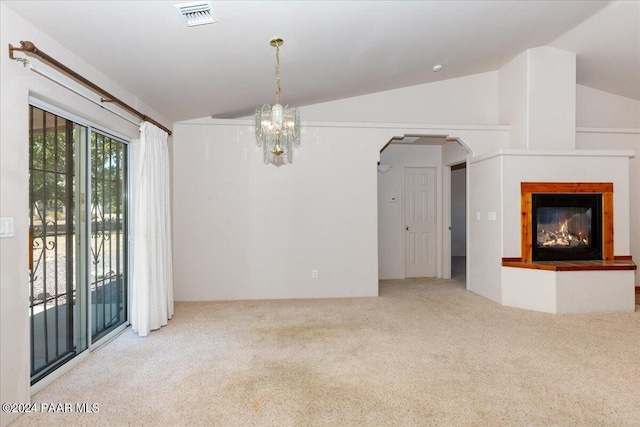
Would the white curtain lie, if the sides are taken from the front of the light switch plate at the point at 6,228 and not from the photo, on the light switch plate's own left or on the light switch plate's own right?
on the light switch plate's own left

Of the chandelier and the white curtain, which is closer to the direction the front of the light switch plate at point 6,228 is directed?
the chandelier

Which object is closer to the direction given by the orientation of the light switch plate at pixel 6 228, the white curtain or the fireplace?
the fireplace

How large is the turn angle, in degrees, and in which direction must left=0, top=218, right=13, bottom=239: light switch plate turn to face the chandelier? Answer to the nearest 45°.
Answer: approximately 45° to its left

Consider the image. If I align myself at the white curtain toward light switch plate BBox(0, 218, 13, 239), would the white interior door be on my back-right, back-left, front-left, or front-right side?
back-left

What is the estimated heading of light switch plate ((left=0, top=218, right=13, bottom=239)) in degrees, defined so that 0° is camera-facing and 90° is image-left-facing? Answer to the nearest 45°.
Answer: approximately 315°

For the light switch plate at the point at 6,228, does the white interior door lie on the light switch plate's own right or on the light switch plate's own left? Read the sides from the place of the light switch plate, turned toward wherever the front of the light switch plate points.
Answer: on the light switch plate's own left

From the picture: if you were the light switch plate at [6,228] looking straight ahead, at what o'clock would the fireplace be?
The fireplace is roughly at 11 o'clock from the light switch plate.

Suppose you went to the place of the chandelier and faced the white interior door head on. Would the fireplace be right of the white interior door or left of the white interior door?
right

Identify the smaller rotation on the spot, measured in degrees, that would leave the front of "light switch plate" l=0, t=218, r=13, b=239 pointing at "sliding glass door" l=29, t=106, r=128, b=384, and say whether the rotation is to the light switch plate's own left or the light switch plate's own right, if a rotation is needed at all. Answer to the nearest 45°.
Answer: approximately 90° to the light switch plate's own left
